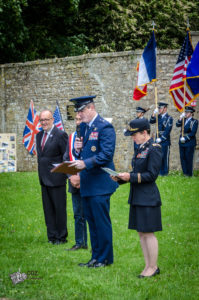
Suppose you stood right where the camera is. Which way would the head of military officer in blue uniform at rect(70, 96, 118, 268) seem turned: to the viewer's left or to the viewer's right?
to the viewer's left

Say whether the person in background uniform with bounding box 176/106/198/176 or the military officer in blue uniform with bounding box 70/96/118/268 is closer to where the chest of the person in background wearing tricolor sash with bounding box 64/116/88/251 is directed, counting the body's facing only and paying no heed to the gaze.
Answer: the military officer in blue uniform

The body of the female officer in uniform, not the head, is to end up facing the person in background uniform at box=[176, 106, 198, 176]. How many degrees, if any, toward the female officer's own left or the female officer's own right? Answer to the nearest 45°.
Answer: approximately 135° to the female officer's own right

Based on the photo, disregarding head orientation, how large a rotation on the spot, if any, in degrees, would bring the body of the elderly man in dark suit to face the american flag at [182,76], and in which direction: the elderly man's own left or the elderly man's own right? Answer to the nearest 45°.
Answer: approximately 180°

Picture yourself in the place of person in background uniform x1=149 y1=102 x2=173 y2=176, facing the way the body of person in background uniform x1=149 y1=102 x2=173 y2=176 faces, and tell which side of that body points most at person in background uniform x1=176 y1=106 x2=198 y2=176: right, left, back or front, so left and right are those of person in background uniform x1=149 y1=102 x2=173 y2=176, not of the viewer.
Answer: left

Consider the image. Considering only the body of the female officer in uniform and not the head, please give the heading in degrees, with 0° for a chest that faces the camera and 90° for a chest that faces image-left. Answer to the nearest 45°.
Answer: approximately 45°

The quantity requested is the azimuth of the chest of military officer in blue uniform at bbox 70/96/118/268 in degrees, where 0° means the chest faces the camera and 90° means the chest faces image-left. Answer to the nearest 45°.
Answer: approximately 45°

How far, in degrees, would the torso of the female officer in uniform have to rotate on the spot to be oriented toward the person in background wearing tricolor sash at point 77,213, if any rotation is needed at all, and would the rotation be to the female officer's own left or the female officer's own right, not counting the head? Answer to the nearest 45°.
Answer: approximately 90° to the female officer's own right

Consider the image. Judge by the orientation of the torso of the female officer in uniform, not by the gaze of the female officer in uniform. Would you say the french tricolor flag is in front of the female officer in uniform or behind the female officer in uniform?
behind
